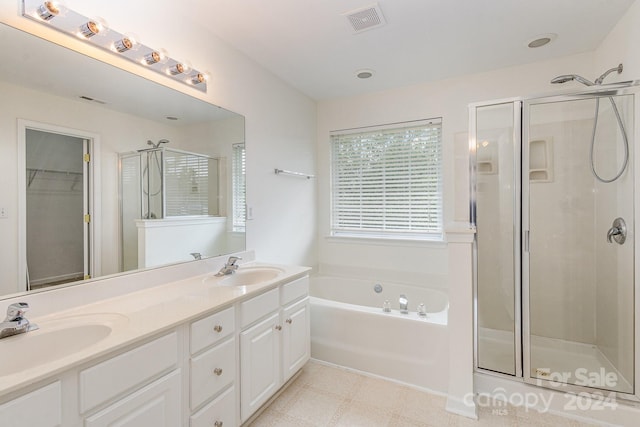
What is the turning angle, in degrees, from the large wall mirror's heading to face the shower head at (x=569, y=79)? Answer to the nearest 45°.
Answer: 0° — it already faces it

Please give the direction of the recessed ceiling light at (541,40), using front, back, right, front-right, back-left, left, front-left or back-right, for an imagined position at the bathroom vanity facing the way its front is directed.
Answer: front-left

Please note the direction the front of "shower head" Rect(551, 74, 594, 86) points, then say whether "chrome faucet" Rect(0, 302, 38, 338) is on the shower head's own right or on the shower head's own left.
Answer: on the shower head's own left

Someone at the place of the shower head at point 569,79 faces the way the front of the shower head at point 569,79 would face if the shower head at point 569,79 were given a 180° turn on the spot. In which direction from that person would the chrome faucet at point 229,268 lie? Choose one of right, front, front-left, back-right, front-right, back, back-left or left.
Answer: back-right

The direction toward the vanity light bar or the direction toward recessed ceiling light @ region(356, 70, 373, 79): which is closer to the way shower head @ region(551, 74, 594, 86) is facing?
the recessed ceiling light

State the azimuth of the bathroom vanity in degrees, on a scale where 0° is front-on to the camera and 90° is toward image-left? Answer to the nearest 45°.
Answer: approximately 315°

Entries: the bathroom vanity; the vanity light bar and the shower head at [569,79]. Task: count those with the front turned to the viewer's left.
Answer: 1

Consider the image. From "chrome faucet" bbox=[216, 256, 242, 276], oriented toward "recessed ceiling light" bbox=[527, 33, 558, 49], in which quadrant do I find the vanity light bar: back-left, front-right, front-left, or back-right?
back-right

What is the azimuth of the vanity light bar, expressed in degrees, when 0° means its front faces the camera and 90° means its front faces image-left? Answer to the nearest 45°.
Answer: approximately 315°

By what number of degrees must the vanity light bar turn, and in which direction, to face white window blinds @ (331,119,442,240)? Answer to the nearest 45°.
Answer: approximately 45° to its left

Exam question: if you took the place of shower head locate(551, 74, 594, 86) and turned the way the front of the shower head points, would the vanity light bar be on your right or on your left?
on your left

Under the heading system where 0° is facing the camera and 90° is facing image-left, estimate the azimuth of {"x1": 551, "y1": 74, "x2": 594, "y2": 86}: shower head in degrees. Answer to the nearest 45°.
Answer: approximately 90°

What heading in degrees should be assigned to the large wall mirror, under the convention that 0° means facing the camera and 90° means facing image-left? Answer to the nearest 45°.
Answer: approximately 315°

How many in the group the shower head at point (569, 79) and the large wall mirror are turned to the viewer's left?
1
